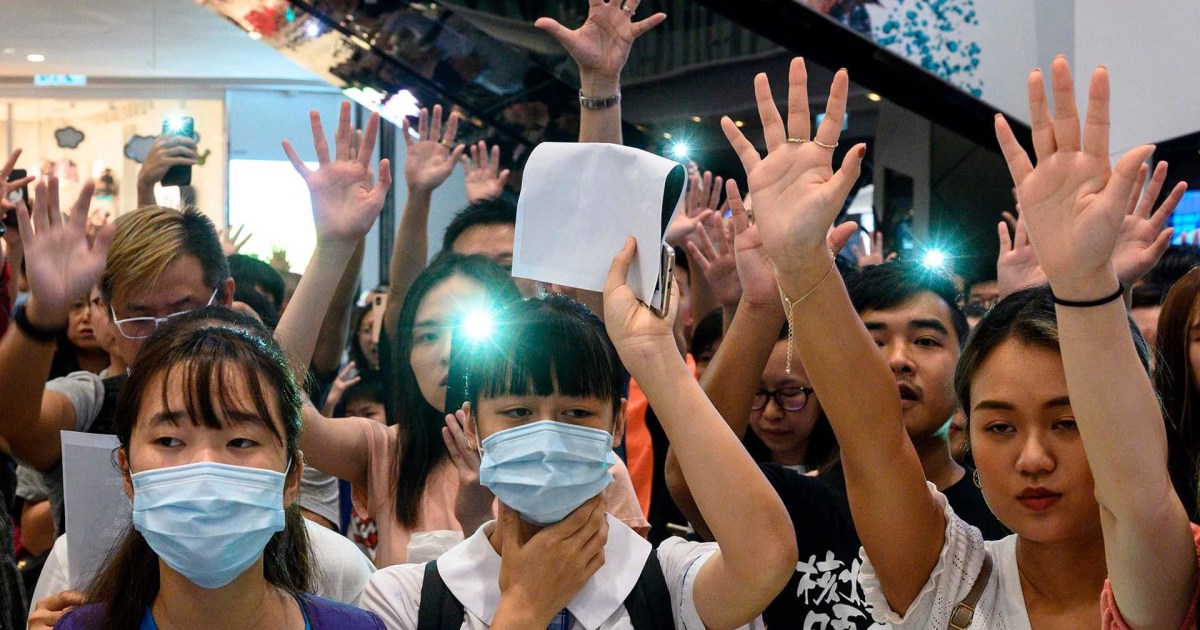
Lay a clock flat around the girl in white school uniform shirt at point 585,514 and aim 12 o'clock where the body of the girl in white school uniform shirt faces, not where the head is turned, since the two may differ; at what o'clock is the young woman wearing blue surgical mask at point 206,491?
The young woman wearing blue surgical mask is roughly at 3 o'clock from the girl in white school uniform shirt.

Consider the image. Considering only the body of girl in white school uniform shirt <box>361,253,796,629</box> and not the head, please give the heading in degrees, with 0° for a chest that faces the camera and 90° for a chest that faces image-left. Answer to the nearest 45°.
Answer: approximately 0°

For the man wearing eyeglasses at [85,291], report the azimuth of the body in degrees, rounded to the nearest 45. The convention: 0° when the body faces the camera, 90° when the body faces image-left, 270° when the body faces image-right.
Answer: approximately 45°

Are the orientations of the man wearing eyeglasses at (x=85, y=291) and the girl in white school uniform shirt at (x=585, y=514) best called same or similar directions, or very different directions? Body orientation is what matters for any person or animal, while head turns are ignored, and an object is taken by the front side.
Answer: same or similar directions

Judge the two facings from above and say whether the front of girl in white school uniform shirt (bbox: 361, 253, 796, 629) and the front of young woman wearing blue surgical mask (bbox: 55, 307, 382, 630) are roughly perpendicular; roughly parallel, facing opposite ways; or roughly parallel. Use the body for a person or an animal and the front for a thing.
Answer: roughly parallel

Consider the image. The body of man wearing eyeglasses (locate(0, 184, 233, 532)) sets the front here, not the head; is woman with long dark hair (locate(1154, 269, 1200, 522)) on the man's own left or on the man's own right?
on the man's own left

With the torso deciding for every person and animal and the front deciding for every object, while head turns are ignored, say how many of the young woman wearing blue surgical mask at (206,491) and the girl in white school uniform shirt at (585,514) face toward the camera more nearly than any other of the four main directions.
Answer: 2

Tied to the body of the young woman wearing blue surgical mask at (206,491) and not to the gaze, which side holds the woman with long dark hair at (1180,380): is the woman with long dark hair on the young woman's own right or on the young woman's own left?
on the young woman's own left

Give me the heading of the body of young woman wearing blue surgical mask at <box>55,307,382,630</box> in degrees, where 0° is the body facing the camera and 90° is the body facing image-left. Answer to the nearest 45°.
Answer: approximately 0°

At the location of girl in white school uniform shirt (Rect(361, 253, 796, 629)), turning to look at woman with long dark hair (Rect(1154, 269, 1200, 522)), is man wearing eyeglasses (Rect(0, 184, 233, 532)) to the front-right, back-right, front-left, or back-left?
back-left
